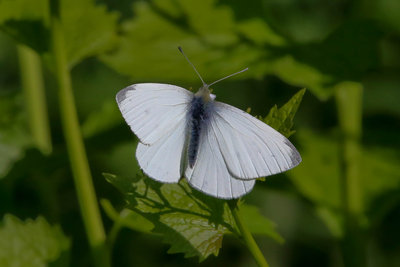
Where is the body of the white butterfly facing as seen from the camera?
away from the camera

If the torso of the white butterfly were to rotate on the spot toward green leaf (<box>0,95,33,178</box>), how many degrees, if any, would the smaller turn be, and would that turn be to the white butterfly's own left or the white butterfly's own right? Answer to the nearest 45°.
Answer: approximately 45° to the white butterfly's own left
